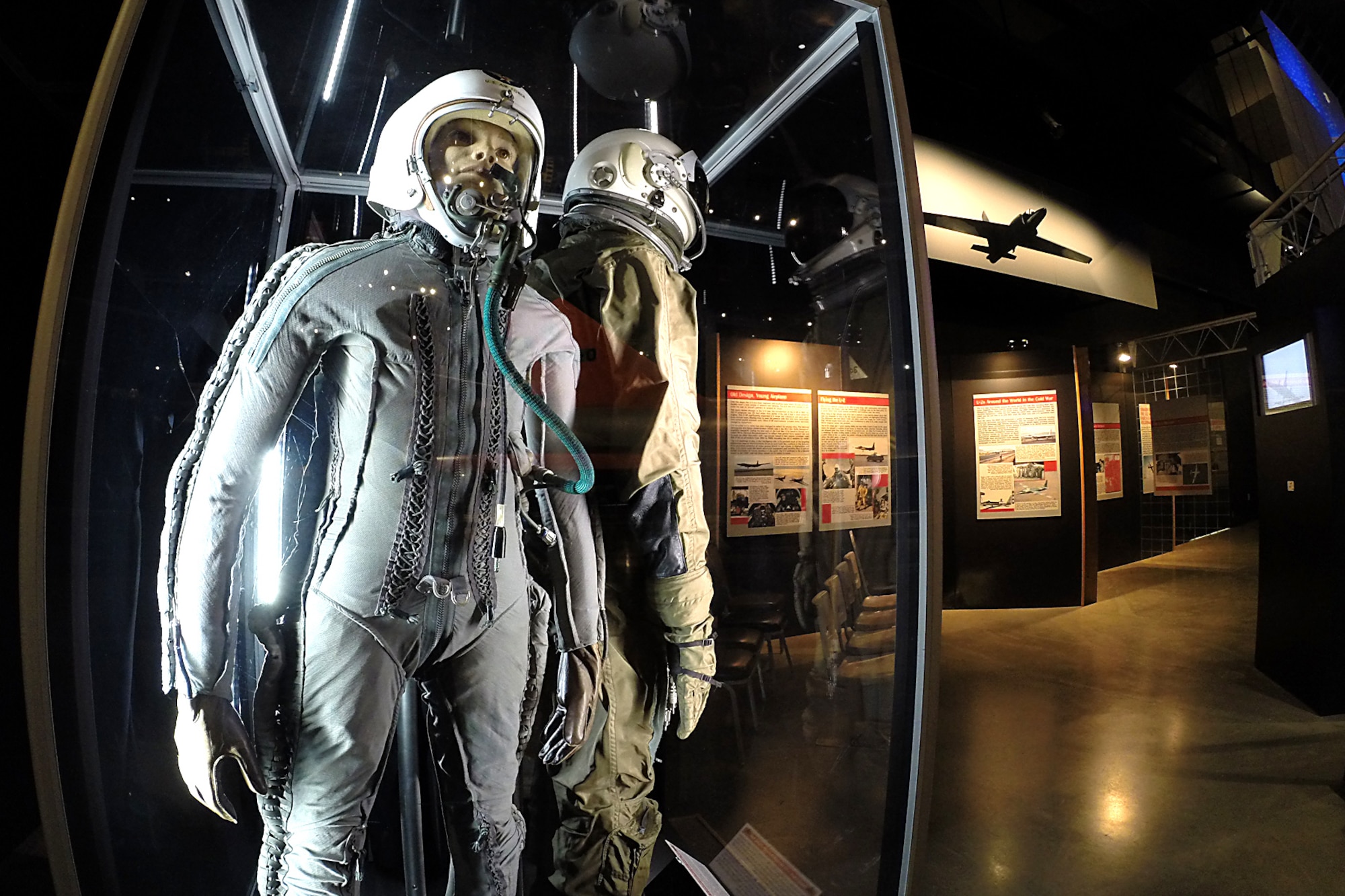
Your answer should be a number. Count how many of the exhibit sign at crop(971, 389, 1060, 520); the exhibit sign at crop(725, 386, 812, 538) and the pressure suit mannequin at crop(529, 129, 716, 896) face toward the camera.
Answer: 2

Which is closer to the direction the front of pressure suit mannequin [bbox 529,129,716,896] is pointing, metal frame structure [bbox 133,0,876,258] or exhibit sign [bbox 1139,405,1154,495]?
the exhibit sign

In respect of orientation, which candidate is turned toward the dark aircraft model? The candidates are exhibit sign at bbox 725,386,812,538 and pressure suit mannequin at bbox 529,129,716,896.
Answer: the pressure suit mannequin

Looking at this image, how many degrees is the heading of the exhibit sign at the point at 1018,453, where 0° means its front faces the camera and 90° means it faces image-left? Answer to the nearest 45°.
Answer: approximately 0°

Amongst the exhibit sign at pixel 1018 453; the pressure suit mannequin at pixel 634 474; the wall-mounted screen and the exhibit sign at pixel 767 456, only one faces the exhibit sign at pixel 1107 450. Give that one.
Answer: the pressure suit mannequin

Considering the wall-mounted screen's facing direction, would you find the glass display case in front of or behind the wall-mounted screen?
in front

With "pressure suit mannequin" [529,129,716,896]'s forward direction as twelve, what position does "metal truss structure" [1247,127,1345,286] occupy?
The metal truss structure is roughly at 1 o'clock from the pressure suit mannequin.

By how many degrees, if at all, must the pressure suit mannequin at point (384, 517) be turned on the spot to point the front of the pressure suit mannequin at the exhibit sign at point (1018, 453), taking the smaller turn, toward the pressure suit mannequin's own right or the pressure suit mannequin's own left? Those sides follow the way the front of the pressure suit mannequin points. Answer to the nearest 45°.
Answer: approximately 90° to the pressure suit mannequin's own left

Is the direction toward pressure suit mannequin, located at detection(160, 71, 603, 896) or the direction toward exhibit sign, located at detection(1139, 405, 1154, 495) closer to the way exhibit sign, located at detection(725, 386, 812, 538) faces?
the pressure suit mannequin

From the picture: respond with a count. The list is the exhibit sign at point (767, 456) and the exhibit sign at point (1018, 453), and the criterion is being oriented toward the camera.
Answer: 2

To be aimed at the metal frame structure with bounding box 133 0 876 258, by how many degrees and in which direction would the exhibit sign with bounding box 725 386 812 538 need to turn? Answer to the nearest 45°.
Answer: approximately 45° to its right

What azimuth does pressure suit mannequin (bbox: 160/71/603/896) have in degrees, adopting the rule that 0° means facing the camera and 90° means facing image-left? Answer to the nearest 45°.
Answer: approximately 315°
